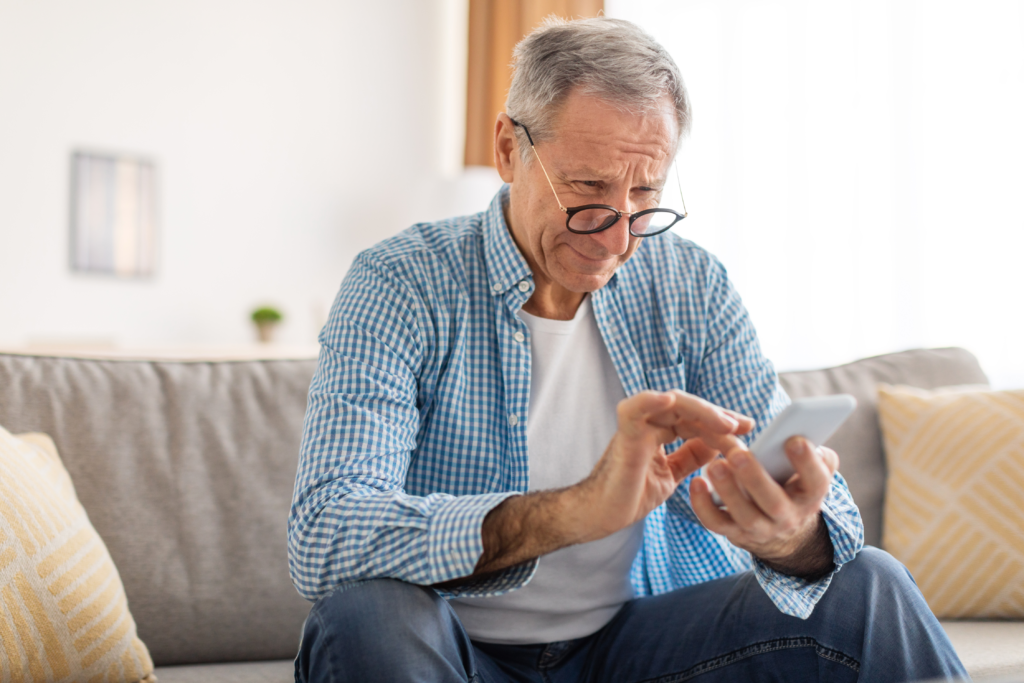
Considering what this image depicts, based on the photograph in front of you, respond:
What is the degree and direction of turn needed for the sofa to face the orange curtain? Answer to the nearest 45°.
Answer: approximately 180°

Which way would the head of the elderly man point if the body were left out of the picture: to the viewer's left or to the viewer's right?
to the viewer's right

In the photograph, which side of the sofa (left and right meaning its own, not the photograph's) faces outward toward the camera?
front

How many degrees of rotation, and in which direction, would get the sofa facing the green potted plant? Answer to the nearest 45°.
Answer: approximately 180°
